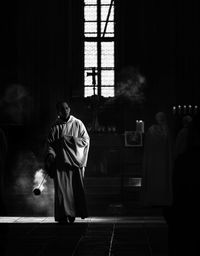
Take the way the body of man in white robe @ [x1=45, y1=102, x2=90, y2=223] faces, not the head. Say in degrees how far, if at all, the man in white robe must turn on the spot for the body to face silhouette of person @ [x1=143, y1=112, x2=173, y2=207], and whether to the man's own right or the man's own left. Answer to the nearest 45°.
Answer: approximately 135° to the man's own left

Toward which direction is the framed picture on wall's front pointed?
toward the camera

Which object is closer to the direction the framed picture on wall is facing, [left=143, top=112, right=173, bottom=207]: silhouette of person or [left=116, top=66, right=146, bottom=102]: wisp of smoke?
the silhouette of person

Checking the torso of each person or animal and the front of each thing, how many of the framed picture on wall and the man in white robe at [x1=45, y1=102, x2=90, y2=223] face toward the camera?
2

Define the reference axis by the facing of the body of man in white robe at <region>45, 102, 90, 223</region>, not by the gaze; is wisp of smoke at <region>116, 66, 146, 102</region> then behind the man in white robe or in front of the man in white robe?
behind

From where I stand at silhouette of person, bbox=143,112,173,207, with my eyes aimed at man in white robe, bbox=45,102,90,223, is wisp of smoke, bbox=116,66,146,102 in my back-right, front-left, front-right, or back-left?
back-right

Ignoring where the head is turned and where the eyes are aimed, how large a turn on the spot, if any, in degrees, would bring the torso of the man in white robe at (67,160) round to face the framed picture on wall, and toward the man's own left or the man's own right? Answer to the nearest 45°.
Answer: approximately 135° to the man's own left

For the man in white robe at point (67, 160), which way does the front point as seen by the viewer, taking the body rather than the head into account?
toward the camera

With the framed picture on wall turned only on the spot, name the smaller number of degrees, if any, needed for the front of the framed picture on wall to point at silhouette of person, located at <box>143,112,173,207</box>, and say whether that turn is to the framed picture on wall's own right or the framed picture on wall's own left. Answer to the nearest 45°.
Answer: approximately 45° to the framed picture on wall's own left

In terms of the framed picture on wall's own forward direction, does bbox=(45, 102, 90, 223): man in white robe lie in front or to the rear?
in front
